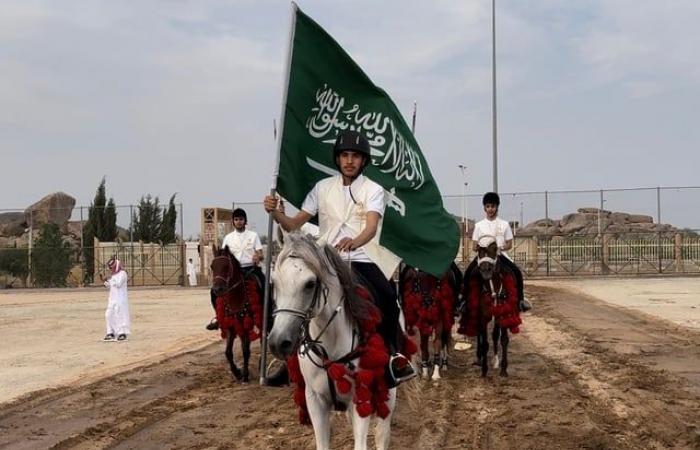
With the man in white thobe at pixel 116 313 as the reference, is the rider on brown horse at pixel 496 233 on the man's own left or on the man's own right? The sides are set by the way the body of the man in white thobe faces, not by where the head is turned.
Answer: on the man's own left

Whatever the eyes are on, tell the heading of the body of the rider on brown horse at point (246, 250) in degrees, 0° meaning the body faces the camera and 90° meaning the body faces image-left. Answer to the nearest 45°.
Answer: approximately 0°

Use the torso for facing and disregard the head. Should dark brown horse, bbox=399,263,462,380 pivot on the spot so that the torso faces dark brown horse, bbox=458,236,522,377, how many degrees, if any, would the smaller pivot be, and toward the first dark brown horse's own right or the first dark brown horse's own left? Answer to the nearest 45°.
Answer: approximately 90° to the first dark brown horse's own left

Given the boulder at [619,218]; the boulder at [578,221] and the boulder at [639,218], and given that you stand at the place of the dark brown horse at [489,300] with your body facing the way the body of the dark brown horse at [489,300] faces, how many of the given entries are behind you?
3

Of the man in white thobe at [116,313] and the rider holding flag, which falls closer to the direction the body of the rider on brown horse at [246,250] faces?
the rider holding flag

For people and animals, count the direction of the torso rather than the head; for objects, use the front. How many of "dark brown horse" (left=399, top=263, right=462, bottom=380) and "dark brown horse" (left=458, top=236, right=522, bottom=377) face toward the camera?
2

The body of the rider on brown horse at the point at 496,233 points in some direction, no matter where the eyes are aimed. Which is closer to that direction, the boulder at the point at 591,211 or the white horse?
the white horse
